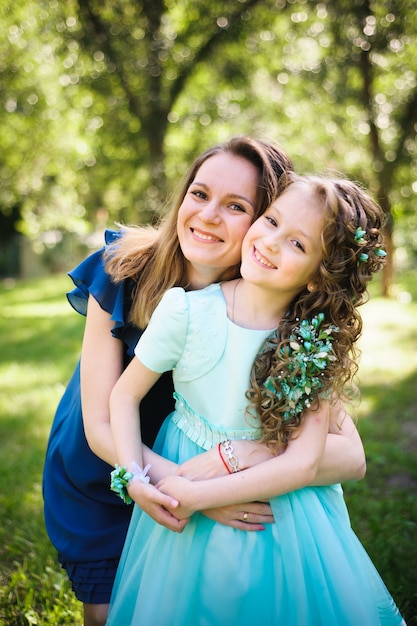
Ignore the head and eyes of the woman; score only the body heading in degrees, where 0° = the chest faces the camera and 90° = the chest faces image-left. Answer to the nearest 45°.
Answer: approximately 315°

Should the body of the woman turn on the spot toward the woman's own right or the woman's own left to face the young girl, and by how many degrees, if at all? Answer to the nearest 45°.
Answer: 0° — they already face them
